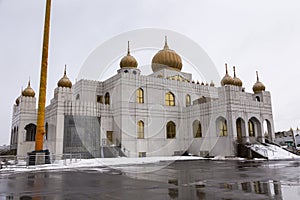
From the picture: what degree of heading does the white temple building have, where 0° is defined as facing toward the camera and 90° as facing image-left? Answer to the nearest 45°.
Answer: approximately 315°

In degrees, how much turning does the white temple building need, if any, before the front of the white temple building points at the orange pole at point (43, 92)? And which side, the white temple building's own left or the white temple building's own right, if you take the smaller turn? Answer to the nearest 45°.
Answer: approximately 90° to the white temple building's own right
